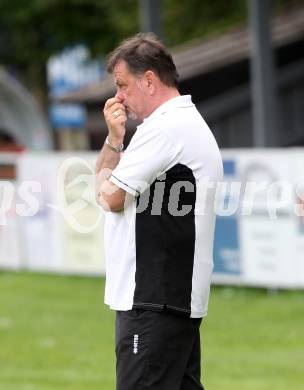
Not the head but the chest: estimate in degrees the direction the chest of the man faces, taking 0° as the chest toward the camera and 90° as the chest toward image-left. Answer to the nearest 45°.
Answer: approximately 90°
